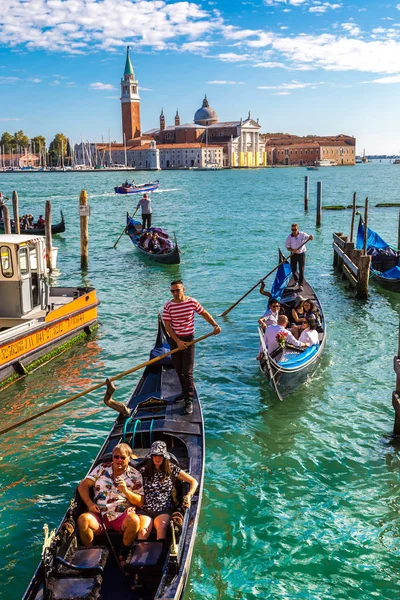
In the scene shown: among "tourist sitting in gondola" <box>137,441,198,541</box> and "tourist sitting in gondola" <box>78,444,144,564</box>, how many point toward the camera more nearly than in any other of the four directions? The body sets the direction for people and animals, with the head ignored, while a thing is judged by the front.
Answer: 2

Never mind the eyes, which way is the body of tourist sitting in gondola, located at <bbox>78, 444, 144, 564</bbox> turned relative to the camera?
toward the camera

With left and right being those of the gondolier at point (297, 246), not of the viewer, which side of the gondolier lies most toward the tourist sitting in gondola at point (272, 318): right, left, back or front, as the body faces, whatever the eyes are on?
front

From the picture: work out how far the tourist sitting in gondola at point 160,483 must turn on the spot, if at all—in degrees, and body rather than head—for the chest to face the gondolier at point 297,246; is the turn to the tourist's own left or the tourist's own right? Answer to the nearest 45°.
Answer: approximately 180°

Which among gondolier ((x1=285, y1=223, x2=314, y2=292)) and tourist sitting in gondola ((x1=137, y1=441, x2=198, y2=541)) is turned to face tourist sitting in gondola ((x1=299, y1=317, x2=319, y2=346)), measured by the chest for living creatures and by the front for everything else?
the gondolier

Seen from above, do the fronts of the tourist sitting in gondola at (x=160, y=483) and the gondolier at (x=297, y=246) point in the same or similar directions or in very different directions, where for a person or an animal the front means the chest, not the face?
same or similar directions

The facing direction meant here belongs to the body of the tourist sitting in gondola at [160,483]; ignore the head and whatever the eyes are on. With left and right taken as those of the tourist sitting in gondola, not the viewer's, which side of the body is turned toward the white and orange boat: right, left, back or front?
back

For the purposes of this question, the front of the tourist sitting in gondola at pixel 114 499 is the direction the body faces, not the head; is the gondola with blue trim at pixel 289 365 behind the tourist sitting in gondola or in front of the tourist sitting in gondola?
behind

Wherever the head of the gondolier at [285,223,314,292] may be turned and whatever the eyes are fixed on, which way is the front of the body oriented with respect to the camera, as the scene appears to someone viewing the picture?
toward the camera

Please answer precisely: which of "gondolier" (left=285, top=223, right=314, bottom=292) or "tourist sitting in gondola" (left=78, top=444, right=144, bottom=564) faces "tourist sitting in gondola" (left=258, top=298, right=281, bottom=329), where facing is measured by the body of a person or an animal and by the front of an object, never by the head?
the gondolier

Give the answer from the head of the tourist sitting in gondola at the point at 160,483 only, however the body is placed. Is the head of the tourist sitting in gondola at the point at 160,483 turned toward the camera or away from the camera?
toward the camera
